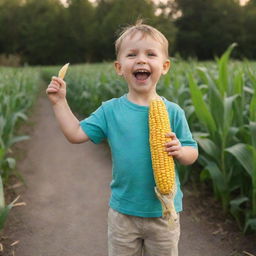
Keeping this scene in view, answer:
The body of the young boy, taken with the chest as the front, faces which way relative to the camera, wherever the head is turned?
toward the camera

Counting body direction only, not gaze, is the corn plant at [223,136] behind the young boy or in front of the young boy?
behind
